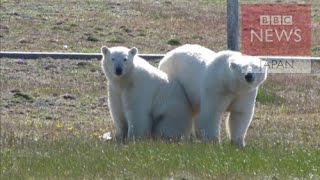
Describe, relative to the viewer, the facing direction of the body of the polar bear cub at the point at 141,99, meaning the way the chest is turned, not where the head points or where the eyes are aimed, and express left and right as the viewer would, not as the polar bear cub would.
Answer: facing the viewer and to the left of the viewer

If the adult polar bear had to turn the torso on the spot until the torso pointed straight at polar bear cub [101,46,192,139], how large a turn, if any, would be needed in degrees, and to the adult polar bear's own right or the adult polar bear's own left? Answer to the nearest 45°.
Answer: approximately 135° to the adult polar bear's own right

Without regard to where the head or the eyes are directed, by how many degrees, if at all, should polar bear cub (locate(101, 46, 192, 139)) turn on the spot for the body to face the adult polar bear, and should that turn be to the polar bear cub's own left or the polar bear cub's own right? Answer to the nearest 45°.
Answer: approximately 135° to the polar bear cub's own left

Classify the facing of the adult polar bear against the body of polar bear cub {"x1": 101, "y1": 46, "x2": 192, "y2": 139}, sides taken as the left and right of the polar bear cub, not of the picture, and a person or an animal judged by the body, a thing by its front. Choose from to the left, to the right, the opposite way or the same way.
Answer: to the left

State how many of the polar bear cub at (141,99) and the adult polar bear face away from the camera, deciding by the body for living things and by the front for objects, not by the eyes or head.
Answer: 0
